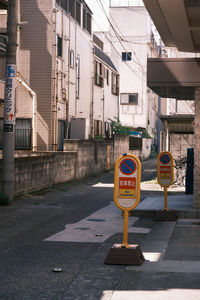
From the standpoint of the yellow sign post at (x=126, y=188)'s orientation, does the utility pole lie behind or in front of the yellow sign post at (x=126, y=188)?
behind

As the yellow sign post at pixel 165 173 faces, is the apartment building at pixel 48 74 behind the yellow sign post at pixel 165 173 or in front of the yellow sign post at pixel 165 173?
behind

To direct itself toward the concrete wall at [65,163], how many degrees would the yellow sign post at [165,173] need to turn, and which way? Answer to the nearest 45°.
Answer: approximately 135° to its right

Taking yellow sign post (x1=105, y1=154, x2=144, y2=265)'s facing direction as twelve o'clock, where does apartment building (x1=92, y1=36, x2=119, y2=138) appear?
The apartment building is roughly at 6 o'clock from the yellow sign post.

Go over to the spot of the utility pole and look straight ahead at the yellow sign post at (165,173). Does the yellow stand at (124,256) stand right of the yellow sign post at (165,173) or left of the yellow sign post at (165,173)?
right

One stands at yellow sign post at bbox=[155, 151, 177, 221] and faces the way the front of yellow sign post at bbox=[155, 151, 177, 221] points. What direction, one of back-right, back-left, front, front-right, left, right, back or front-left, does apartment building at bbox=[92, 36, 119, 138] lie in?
back

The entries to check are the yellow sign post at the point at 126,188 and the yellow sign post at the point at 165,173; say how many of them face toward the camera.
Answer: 2

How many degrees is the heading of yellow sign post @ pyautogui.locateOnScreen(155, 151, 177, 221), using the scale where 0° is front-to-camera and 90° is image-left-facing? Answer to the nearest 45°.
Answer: approximately 0°
